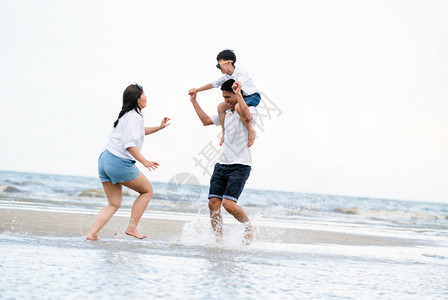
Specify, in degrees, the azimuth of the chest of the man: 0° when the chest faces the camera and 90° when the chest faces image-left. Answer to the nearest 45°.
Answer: approximately 45°

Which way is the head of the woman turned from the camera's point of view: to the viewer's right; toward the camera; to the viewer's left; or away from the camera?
to the viewer's right

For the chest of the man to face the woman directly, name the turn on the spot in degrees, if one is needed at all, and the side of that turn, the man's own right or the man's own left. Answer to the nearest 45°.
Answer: approximately 45° to the man's own right

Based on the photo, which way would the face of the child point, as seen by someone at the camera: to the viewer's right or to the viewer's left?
to the viewer's left
